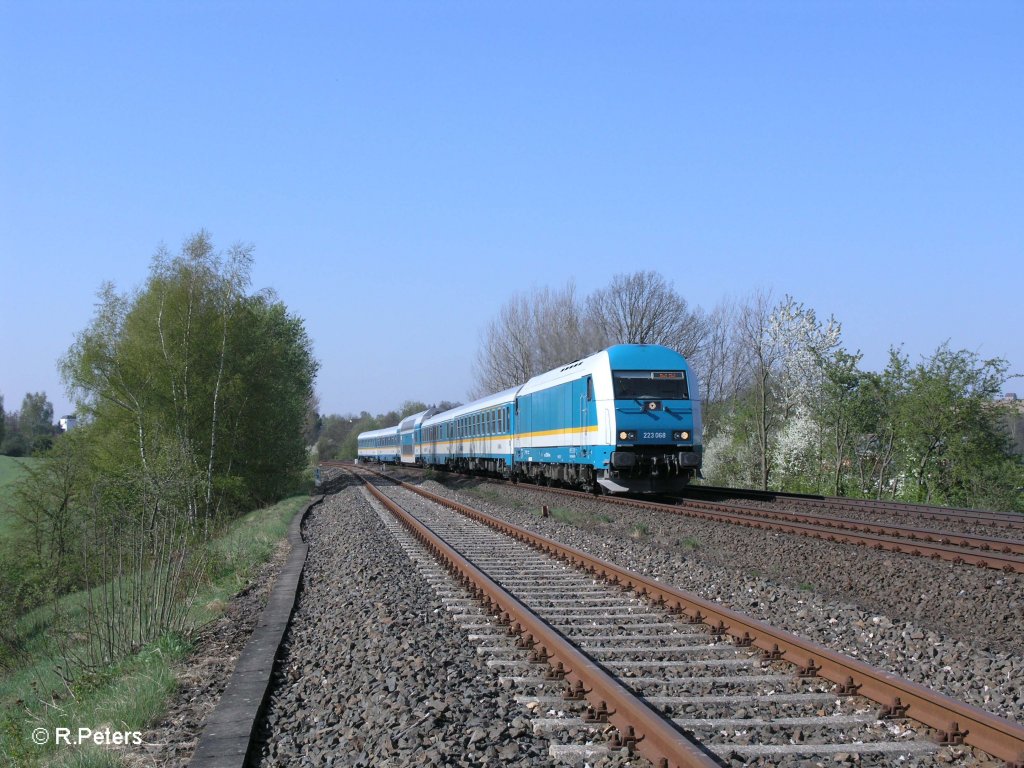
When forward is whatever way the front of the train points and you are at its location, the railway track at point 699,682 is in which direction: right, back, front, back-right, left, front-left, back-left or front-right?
front-right

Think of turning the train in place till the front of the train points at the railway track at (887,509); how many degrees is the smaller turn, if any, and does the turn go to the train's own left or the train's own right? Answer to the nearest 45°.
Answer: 0° — it already faces it

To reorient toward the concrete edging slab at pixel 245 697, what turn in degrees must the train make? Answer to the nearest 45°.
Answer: approximately 45° to its right

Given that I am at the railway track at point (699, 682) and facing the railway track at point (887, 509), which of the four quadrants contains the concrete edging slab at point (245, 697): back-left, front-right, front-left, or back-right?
back-left

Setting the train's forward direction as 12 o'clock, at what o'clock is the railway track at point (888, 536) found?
The railway track is roughly at 1 o'clock from the train.

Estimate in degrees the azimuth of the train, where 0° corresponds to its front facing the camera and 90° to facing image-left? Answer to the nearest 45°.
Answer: approximately 315°
